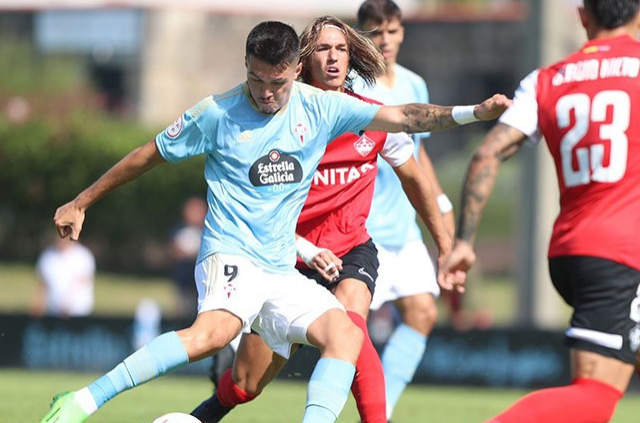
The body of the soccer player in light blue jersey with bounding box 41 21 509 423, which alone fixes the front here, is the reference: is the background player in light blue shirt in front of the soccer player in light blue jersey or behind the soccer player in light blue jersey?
behind

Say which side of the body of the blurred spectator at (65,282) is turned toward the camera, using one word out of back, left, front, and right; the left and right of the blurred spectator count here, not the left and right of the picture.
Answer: front

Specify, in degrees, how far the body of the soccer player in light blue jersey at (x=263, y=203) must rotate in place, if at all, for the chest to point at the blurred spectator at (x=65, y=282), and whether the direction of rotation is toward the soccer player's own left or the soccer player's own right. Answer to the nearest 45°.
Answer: approximately 180°

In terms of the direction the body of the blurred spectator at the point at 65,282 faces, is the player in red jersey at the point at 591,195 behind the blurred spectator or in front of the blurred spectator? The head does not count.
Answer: in front

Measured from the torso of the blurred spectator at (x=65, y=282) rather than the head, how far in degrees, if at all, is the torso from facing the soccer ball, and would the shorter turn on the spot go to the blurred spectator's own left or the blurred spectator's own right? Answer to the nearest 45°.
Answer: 0° — they already face it

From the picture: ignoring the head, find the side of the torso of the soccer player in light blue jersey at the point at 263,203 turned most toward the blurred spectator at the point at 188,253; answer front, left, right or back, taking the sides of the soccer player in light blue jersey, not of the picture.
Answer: back

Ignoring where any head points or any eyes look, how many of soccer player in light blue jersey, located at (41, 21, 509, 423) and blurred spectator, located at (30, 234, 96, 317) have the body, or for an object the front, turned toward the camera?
2

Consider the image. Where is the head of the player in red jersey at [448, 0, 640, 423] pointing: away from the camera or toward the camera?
away from the camera

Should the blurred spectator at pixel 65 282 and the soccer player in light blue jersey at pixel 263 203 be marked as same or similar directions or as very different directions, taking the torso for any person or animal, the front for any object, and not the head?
same or similar directions

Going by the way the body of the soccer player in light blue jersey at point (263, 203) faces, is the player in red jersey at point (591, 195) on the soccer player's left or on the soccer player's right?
on the soccer player's left
